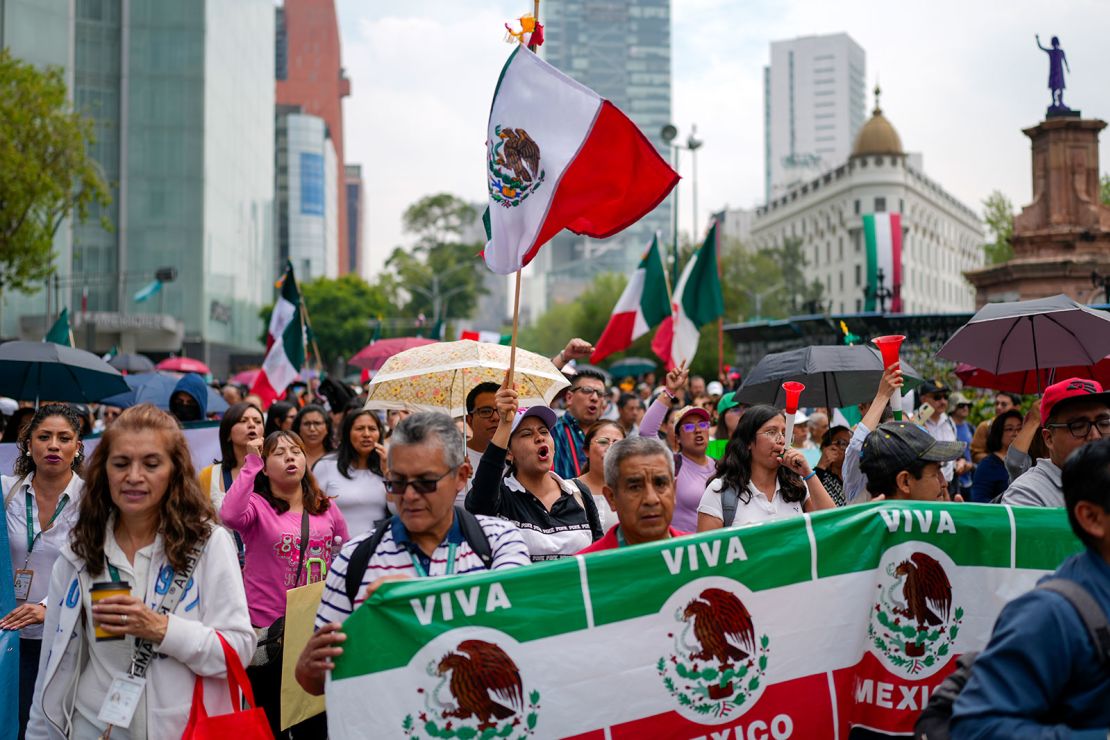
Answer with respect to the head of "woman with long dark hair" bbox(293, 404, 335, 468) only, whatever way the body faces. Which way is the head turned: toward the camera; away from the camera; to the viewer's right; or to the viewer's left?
toward the camera

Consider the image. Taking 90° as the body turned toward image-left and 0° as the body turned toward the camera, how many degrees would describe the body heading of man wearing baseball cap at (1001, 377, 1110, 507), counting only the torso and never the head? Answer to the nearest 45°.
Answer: approximately 315°

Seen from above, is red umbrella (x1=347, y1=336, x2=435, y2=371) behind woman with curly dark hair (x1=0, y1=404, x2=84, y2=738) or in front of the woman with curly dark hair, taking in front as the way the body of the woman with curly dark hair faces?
behind

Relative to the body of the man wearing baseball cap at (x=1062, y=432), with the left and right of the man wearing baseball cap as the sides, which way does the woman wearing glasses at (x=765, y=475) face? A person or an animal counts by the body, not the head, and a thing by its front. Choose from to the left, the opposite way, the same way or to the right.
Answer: the same way

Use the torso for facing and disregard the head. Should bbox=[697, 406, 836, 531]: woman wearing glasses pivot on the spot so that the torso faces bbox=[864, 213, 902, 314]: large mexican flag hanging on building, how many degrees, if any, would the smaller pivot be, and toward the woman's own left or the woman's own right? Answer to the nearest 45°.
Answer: approximately 135° to the woman's own left

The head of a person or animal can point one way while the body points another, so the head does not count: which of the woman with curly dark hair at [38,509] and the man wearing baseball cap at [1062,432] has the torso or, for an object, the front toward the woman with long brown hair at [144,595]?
the woman with curly dark hair at [38,509]

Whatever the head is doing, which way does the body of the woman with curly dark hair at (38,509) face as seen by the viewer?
toward the camera

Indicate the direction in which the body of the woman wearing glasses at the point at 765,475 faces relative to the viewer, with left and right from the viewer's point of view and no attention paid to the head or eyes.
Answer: facing the viewer and to the right of the viewer

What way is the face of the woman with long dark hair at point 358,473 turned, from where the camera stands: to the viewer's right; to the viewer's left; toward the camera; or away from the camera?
toward the camera

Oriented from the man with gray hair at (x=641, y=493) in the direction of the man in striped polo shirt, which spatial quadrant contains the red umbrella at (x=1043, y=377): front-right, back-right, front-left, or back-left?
back-right

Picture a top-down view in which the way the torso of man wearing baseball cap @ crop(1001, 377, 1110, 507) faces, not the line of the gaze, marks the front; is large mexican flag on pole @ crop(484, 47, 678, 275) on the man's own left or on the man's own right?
on the man's own right

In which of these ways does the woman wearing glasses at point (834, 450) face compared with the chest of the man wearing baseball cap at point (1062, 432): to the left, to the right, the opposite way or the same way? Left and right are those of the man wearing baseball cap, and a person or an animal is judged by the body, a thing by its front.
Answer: the same way

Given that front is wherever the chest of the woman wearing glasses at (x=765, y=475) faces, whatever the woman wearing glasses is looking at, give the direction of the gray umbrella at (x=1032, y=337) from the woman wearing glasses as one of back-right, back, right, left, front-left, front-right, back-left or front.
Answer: left

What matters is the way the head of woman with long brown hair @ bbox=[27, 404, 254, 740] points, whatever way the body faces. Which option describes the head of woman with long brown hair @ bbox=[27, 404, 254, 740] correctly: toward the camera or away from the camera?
toward the camera

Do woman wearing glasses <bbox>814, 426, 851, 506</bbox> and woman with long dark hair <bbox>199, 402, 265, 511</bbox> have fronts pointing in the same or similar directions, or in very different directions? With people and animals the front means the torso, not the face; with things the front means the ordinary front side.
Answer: same or similar directions

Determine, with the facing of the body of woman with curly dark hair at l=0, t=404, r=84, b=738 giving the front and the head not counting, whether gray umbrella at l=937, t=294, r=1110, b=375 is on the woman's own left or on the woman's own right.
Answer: on the woman's own left

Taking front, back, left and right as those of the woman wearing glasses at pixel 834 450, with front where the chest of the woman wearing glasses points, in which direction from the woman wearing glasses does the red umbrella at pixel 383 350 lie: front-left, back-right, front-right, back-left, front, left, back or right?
back
